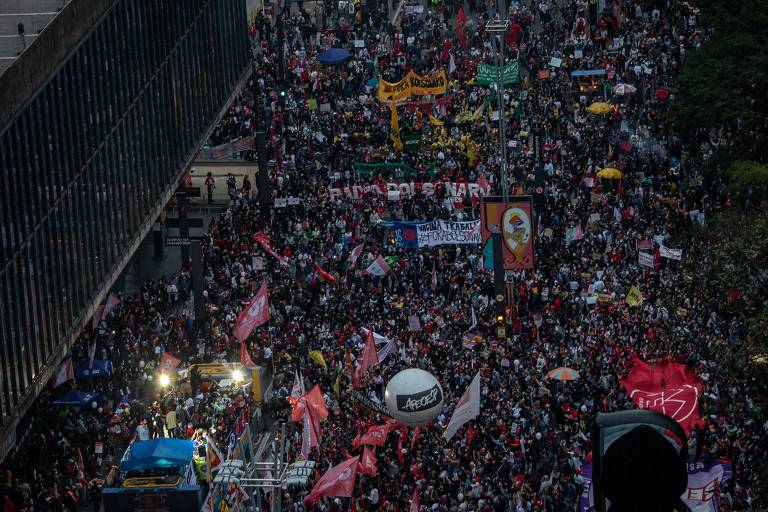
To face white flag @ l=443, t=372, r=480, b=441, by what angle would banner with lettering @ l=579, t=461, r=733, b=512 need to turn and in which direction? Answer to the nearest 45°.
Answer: approximately 135° to its right

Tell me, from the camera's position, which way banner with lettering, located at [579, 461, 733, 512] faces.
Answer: facing the viewer

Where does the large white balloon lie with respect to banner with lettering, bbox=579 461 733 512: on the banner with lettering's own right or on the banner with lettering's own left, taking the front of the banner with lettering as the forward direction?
on the banner with lettering's own right

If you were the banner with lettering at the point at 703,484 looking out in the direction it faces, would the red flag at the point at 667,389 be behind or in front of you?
behind

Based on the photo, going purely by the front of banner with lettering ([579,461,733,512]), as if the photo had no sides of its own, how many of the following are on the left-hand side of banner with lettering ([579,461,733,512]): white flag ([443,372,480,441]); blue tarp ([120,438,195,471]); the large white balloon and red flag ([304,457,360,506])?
0

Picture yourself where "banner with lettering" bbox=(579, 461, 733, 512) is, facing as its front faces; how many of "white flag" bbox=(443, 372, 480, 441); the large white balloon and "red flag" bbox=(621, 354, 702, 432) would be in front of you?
0

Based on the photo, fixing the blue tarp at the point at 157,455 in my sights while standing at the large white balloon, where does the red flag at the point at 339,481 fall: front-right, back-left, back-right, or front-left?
front-left

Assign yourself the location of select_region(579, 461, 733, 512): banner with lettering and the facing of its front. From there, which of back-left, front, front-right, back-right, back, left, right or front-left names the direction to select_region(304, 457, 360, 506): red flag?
right

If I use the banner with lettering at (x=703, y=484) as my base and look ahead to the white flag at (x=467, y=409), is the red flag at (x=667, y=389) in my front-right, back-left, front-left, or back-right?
front-right

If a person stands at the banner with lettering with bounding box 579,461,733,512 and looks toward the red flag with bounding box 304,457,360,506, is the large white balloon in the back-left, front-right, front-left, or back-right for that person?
front-right

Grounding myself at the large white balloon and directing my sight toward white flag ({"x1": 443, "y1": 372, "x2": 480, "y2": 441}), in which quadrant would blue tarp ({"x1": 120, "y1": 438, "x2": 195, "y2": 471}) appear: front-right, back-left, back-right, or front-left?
back-right

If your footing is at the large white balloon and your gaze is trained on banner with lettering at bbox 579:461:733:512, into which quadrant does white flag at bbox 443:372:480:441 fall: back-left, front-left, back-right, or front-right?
front-left

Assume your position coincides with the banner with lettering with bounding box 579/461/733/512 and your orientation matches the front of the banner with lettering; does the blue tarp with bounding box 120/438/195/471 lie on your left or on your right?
on your right
